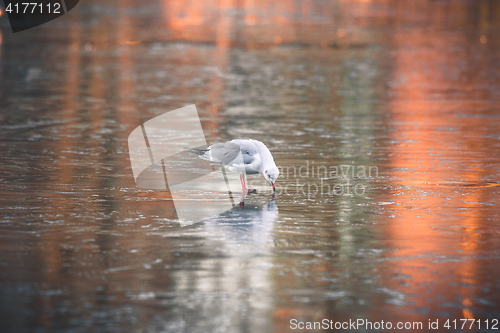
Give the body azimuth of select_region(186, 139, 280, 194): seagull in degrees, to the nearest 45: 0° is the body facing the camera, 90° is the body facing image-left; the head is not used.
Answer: approximately 270°
